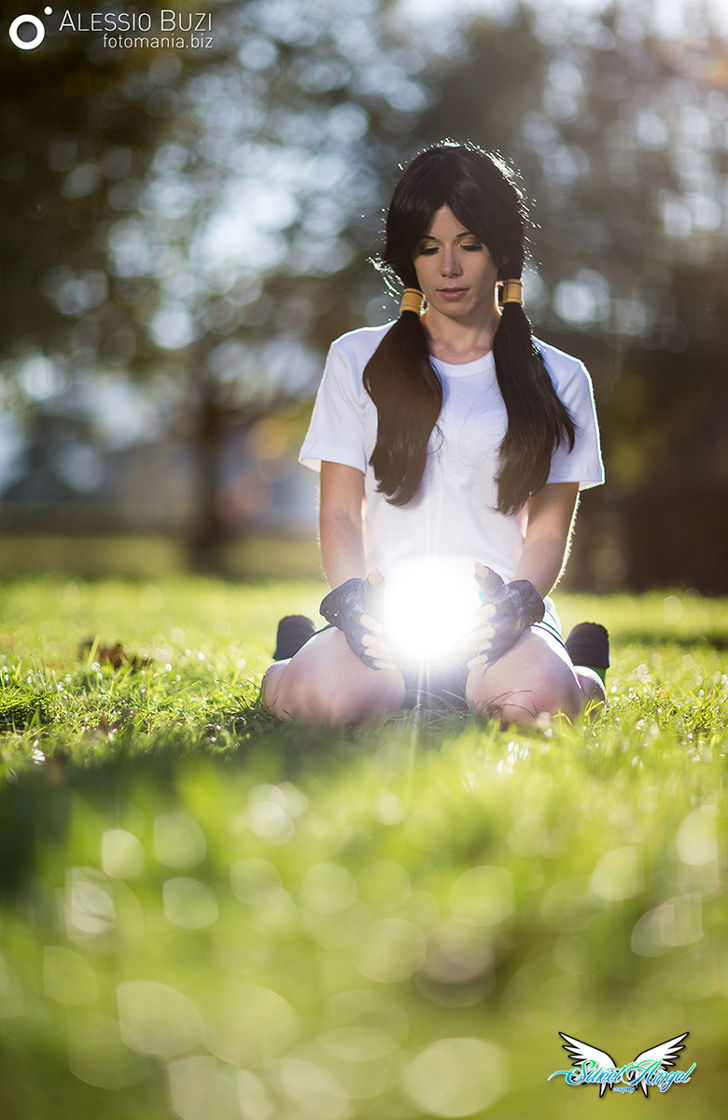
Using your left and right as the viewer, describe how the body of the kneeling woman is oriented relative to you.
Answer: facing the viewer
